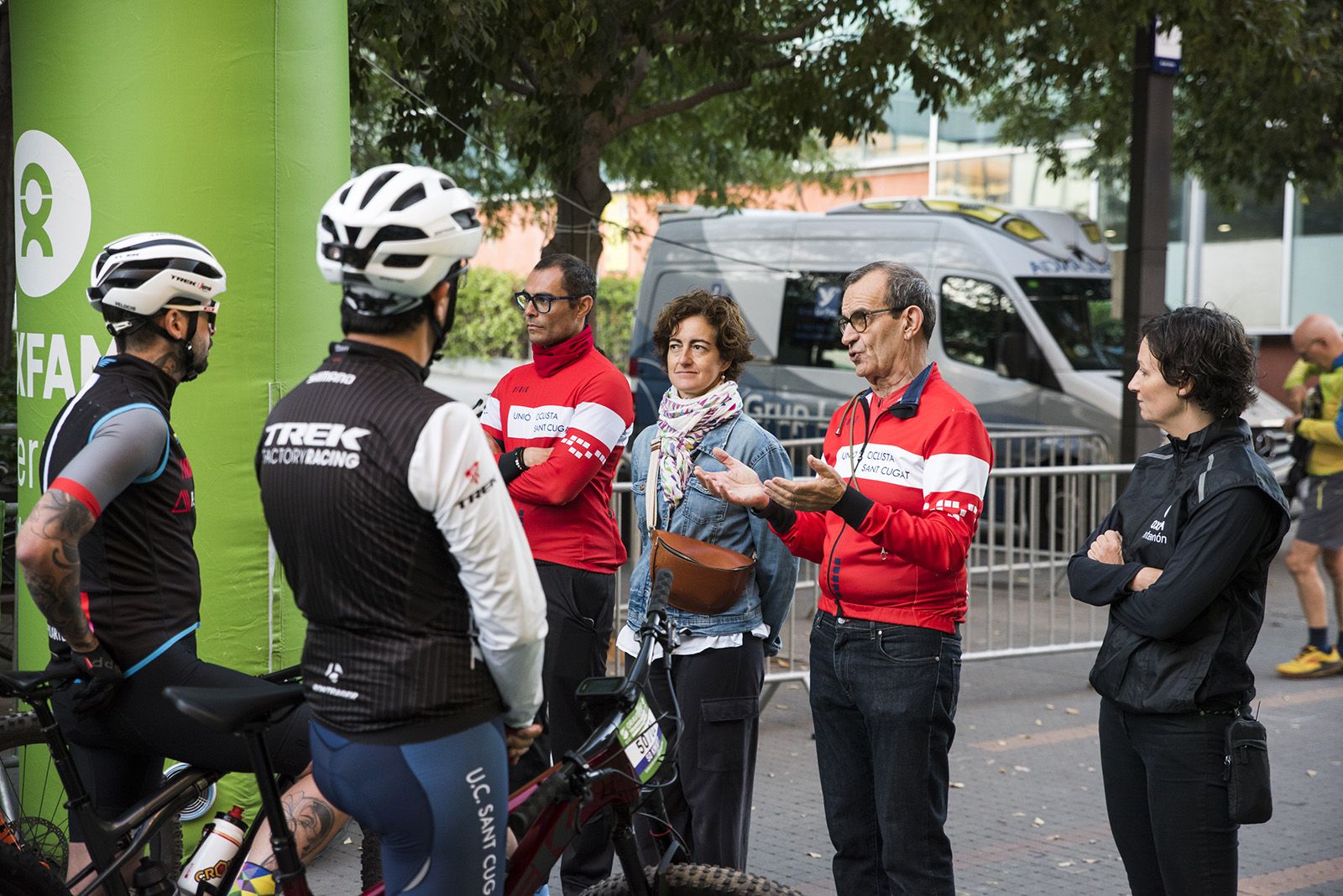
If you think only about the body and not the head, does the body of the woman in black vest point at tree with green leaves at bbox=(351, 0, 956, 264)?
no

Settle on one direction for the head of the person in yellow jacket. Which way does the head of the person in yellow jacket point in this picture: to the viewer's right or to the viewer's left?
to the viewer's left

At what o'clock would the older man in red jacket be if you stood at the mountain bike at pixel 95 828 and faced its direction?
The older man in red jacket is roughly at 12 o'clock from the mountain bike.

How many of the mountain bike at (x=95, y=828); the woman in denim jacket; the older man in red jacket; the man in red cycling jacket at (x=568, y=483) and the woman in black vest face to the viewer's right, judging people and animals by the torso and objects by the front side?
1

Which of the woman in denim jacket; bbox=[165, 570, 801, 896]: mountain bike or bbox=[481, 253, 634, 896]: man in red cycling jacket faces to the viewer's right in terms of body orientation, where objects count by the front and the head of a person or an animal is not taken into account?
the mountain bike

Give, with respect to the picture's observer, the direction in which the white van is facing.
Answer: facing the viewer and to the right of the viewer

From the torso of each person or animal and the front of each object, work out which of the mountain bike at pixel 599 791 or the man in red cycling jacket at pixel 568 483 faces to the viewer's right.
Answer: the mountain bike

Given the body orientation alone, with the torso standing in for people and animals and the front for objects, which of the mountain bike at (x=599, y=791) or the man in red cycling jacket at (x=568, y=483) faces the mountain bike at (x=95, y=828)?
the man in red cycling jacket

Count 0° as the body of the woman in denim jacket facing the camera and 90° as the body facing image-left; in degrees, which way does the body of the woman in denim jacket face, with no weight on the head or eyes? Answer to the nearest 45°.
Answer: approximately 45°

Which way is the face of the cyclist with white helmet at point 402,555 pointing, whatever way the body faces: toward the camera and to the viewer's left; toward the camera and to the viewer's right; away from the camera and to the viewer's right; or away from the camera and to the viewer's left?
away from the camera and to the viewer's right

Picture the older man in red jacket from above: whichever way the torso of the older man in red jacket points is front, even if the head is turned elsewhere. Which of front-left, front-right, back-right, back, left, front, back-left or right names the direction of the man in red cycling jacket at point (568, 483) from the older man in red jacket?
right

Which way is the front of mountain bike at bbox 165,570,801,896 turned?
to the viewer's right

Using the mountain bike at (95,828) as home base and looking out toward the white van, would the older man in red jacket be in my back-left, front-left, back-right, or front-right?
front-right

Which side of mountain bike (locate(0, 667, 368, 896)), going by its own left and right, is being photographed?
right

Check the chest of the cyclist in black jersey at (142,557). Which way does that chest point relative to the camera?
to the viewer's right

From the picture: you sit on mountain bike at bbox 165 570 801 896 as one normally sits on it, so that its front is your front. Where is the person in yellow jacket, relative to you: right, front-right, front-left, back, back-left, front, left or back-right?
front-left

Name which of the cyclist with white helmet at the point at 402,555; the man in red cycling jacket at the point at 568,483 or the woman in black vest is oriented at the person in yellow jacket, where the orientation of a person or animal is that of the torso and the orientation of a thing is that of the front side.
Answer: the cyclist with white helmet

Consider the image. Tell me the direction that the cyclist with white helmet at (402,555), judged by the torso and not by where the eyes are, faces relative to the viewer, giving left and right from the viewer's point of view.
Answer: facing away from the viewer and to the right of the viewer

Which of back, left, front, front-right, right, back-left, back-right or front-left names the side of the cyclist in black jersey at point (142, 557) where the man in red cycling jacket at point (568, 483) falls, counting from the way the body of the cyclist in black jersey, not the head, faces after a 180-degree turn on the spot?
back-right
